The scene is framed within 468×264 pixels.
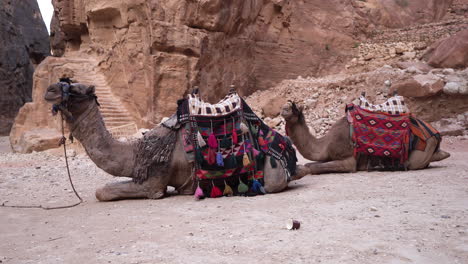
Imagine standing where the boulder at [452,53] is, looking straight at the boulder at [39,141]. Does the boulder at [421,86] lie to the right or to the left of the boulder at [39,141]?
left

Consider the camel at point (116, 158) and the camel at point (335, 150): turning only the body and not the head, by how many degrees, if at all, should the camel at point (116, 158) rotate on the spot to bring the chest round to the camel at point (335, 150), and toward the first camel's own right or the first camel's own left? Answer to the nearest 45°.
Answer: approximately 180°

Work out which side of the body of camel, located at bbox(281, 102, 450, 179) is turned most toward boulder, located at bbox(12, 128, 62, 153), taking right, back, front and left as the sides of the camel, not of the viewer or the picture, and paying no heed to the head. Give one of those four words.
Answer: front

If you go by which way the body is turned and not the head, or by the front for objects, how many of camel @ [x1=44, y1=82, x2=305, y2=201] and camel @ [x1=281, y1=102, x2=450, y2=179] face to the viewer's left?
2

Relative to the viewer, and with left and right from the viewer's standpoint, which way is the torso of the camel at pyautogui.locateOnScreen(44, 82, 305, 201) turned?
facing to the left of the viewer

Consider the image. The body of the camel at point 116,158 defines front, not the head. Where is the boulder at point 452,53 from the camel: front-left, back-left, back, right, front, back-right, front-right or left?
back-right

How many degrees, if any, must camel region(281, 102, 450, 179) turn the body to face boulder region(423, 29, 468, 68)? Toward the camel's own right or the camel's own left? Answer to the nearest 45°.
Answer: approximately 90° to the camel's own right

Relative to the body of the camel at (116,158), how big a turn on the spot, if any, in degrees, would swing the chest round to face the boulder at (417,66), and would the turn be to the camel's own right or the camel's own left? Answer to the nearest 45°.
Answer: approximately 135° to the camel's own right

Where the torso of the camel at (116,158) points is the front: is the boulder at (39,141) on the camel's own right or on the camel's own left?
on the camel's own right

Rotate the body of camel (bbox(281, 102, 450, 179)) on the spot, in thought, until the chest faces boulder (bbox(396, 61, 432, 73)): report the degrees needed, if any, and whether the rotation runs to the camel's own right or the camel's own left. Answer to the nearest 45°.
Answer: approximately 90° to the camel's own right

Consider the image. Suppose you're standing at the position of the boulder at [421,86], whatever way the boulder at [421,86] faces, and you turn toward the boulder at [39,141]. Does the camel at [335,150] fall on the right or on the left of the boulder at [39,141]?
left

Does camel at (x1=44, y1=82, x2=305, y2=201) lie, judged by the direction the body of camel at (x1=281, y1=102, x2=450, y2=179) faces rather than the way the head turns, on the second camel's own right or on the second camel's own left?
on the second camel's own left

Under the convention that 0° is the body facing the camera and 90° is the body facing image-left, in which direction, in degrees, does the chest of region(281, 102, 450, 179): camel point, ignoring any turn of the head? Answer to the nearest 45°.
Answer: approximately 90°

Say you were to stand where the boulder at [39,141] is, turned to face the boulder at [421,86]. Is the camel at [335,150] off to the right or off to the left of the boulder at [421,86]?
right
